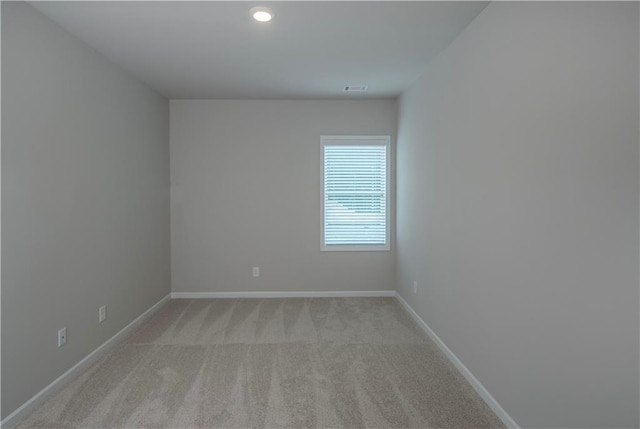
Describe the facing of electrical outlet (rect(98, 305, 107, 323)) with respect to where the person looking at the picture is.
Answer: facing the viewer and to the right of the viewer

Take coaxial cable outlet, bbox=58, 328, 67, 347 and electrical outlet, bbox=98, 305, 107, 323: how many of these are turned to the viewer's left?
0

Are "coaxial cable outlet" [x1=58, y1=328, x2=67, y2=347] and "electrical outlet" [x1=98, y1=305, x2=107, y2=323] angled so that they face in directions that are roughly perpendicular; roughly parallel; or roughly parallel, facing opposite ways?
roughly parallel

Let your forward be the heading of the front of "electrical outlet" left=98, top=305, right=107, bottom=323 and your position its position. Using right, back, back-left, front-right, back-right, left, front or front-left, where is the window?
front-left

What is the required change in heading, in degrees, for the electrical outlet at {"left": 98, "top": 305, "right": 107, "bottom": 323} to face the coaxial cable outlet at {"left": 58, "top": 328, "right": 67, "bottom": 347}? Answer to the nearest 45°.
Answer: approximately 90° to its right

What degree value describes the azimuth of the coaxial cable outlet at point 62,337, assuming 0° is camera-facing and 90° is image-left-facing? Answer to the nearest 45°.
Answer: approximately 315°

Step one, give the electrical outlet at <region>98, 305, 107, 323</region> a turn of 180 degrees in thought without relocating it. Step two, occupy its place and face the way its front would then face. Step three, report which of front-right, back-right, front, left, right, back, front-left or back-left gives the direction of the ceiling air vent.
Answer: back-right
